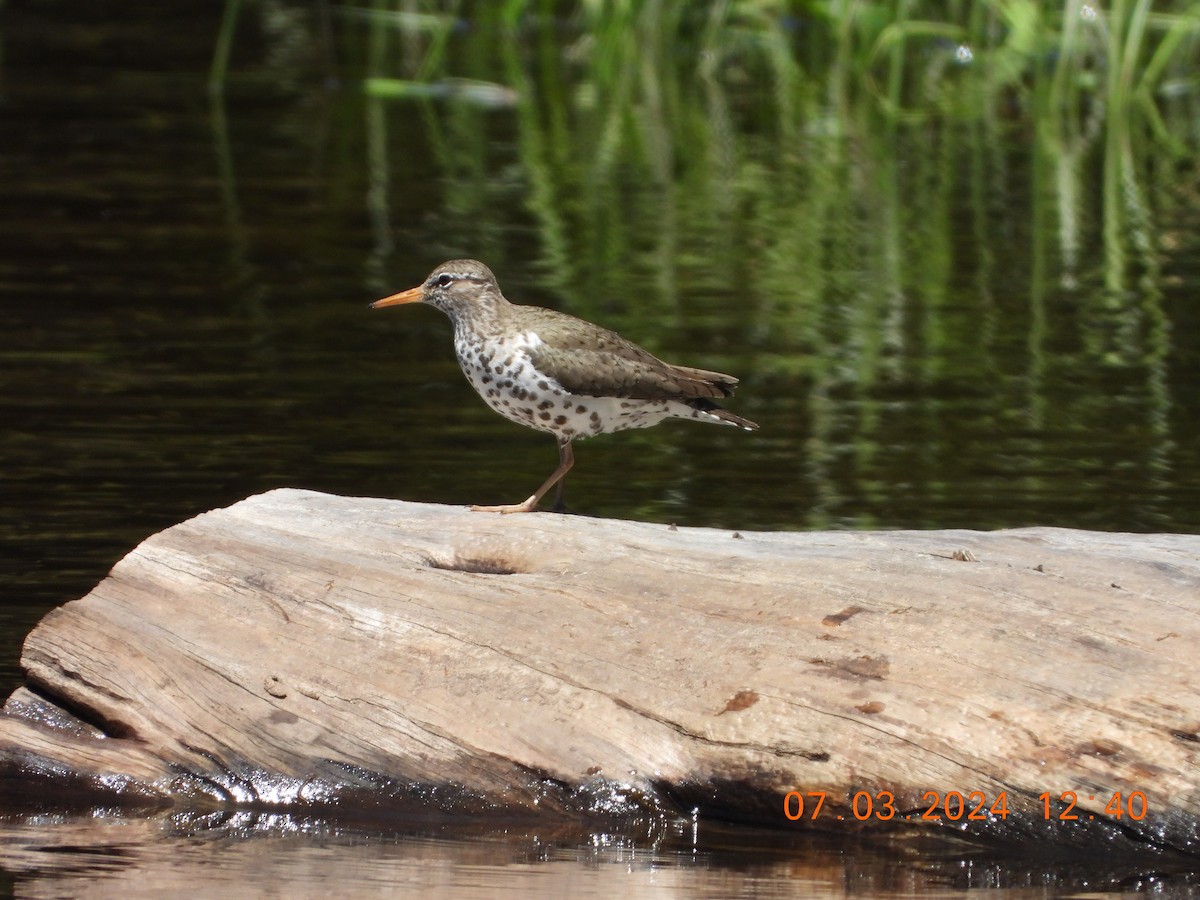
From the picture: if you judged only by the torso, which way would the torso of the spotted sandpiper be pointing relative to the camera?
to the viewer's left
